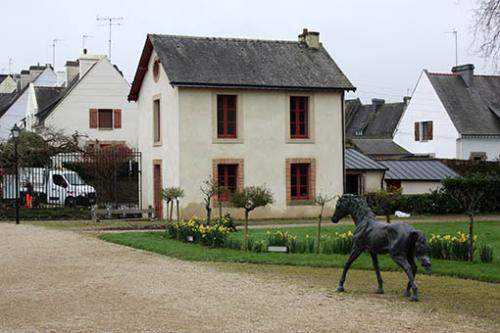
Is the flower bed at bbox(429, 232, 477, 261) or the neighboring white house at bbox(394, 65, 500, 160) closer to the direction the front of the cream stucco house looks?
the flower bed

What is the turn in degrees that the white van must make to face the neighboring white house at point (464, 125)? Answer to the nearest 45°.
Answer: approximately 45° to its left

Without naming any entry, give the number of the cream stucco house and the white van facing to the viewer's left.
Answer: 0

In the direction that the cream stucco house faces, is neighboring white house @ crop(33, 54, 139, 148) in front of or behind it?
behind

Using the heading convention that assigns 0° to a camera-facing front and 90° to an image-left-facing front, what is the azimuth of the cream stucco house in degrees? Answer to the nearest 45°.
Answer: approximately 0°

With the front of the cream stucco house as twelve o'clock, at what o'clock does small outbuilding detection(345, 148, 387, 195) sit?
The small outbuilding is roughly at 8 o'clock from the cream stucco house.

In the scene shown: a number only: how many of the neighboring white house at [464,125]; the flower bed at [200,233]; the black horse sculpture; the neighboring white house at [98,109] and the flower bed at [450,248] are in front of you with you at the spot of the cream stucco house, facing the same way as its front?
3

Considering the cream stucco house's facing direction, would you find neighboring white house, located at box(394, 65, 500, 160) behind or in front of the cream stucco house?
behind

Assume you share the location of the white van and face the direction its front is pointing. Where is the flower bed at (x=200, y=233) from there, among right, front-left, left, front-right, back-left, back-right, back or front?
front-right

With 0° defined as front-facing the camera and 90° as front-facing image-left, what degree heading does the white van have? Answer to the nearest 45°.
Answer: approximately 315°

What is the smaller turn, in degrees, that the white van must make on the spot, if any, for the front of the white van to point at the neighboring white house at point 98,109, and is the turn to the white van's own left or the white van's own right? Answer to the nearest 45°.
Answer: approximately 135° to the white van's own left

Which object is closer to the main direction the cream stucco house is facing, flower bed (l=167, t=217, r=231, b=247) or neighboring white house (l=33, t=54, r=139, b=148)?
the flower bed

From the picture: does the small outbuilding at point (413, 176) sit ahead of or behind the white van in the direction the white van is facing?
ahead
